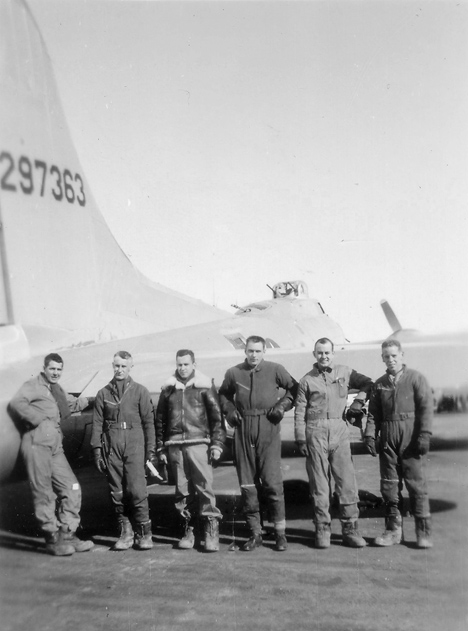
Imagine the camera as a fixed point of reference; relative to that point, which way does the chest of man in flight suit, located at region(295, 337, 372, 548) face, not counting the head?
toward the camera

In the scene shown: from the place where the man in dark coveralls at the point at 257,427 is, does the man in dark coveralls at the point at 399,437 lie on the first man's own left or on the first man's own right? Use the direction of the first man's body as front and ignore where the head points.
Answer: on the first man's own left

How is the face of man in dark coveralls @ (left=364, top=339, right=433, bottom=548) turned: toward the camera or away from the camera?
toward the camera

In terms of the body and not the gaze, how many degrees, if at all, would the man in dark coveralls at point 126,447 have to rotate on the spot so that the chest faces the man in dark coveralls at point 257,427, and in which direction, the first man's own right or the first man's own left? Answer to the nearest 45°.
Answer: approximately 90° to the first man's own left

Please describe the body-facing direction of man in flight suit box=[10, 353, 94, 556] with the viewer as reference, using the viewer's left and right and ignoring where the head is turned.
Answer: facing the viewer and to the right of the viewer

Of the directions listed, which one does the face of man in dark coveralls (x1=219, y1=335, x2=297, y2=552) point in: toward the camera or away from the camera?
toward the camera

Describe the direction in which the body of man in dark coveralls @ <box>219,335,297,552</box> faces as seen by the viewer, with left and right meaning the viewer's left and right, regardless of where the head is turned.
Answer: facing the viewer

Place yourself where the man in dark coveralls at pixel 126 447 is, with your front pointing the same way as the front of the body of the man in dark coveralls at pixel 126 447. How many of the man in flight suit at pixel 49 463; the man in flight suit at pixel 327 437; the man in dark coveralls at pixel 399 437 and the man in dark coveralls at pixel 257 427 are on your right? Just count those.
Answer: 1

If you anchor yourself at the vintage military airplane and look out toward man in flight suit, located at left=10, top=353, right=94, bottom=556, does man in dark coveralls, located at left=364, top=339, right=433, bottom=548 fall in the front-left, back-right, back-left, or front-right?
front-left

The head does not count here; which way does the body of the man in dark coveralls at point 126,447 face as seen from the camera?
toward the camera

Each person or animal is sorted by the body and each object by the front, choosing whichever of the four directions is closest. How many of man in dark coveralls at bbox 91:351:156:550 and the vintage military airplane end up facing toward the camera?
1

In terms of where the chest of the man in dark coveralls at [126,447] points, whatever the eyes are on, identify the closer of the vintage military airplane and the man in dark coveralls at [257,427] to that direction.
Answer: the man in dark coveralls

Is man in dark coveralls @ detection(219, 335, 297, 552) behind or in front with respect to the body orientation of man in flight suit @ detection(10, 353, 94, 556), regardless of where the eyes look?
in front

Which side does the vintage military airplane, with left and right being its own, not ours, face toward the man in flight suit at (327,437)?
right

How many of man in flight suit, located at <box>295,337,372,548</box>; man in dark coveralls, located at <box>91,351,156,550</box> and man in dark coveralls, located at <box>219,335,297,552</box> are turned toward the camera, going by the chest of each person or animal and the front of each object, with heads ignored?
3

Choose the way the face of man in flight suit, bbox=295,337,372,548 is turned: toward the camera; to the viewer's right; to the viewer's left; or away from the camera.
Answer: toward the camera

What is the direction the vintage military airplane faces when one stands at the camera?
facing away from the viewer and to the right of the viewer

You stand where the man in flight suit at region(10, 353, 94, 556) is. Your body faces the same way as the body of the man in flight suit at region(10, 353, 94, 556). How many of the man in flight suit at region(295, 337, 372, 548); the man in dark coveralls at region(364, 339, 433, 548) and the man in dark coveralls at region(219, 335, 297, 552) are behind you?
0
